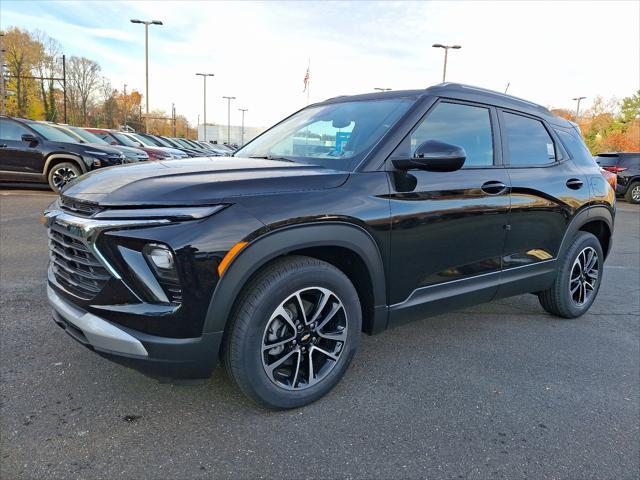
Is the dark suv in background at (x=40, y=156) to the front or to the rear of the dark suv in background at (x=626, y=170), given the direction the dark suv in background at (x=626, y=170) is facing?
to the rear

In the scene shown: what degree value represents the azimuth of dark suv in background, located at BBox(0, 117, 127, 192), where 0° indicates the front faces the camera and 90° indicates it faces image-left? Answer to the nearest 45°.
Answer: approximately 315°

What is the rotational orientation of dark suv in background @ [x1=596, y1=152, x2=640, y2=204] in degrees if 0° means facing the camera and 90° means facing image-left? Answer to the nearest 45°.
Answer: approximately 225°

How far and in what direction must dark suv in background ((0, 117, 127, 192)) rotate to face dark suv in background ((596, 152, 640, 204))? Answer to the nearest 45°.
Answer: approximately 45° to its left

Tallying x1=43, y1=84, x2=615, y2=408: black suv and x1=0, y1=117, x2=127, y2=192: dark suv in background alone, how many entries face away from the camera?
0

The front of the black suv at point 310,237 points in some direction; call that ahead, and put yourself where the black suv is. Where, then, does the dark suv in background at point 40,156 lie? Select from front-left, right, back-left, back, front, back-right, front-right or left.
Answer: right

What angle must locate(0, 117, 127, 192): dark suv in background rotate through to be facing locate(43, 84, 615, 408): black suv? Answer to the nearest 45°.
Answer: approximately 45° to its right

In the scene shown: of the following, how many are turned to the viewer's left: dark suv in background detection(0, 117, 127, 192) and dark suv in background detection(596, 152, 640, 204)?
0

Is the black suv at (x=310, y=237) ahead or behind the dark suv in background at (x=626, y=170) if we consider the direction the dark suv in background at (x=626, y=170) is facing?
behind

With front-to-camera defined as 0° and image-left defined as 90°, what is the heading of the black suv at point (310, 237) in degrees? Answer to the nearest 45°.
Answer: approximately 45°
